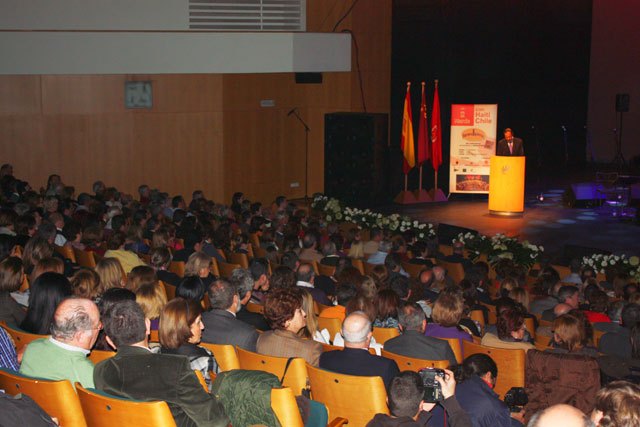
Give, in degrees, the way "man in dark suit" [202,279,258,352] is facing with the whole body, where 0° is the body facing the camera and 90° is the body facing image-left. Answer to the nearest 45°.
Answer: approximately 225°

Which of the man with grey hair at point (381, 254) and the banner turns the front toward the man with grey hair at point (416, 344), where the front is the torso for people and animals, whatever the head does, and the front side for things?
the banner

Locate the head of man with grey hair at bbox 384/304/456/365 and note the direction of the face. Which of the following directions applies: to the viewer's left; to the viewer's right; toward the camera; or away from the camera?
away from the camera

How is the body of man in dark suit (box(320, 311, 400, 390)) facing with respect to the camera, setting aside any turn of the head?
away from the camera

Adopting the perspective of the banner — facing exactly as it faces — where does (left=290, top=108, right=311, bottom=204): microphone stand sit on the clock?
The microphone stand is roughly at 3 o'clock from the banner.

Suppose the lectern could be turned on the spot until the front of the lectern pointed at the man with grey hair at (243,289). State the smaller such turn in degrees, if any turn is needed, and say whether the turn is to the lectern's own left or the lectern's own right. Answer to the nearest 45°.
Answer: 0° — it already faces them

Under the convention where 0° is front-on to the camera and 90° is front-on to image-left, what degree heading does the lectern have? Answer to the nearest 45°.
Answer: approximately 0°

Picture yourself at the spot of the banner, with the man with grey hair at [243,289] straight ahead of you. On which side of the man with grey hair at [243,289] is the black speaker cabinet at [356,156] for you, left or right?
right

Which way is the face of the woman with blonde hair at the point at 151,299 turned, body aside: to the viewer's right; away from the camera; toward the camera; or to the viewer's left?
away from the camera

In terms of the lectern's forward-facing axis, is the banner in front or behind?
behind

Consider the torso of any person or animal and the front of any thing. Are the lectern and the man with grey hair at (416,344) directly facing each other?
yes

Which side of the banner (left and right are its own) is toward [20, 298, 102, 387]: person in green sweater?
front

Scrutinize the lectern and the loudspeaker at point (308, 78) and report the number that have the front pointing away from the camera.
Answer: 0

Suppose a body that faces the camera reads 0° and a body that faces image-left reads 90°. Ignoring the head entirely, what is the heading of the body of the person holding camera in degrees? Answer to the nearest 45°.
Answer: approximately 225°

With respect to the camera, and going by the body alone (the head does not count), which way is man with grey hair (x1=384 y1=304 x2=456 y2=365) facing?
away from the camera
